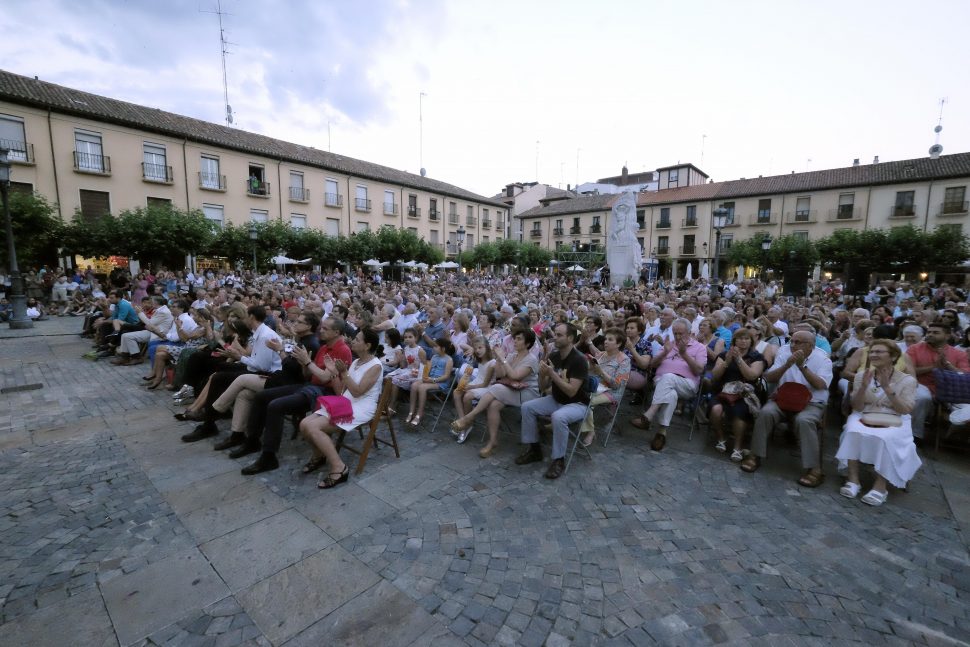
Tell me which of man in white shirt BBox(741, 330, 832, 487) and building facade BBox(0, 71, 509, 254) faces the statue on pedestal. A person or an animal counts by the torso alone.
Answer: the building facade

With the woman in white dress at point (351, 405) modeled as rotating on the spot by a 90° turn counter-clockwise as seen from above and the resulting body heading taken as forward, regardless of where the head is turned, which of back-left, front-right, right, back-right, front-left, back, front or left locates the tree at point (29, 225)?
back-right

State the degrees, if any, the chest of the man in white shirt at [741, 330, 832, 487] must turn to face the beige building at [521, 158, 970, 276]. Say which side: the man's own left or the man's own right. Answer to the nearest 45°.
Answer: approximately 135° to the man's own right

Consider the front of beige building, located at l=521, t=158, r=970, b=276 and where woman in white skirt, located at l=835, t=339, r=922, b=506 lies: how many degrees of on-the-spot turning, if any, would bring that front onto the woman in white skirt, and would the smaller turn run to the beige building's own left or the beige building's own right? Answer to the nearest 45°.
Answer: approximately 45° to the beige building's own left

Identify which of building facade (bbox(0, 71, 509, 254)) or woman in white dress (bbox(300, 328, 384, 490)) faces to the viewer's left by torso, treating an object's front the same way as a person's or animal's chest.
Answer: the woman in white dress

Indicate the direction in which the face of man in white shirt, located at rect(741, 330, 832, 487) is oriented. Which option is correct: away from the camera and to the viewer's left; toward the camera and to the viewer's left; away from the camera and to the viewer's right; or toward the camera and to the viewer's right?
toward the camera and to the viewer's left

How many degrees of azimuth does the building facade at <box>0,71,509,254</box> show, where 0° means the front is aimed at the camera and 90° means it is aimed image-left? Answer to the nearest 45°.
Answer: approximately 315°

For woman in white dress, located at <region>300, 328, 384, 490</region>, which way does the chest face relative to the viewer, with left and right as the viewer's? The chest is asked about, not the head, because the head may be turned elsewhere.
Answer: facing to the left of the viewer

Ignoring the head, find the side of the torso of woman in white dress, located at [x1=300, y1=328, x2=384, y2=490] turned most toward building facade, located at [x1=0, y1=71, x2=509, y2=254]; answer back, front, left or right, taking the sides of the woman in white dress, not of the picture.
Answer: right

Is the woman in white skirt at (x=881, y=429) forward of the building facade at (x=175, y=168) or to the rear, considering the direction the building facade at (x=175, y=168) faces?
forward
